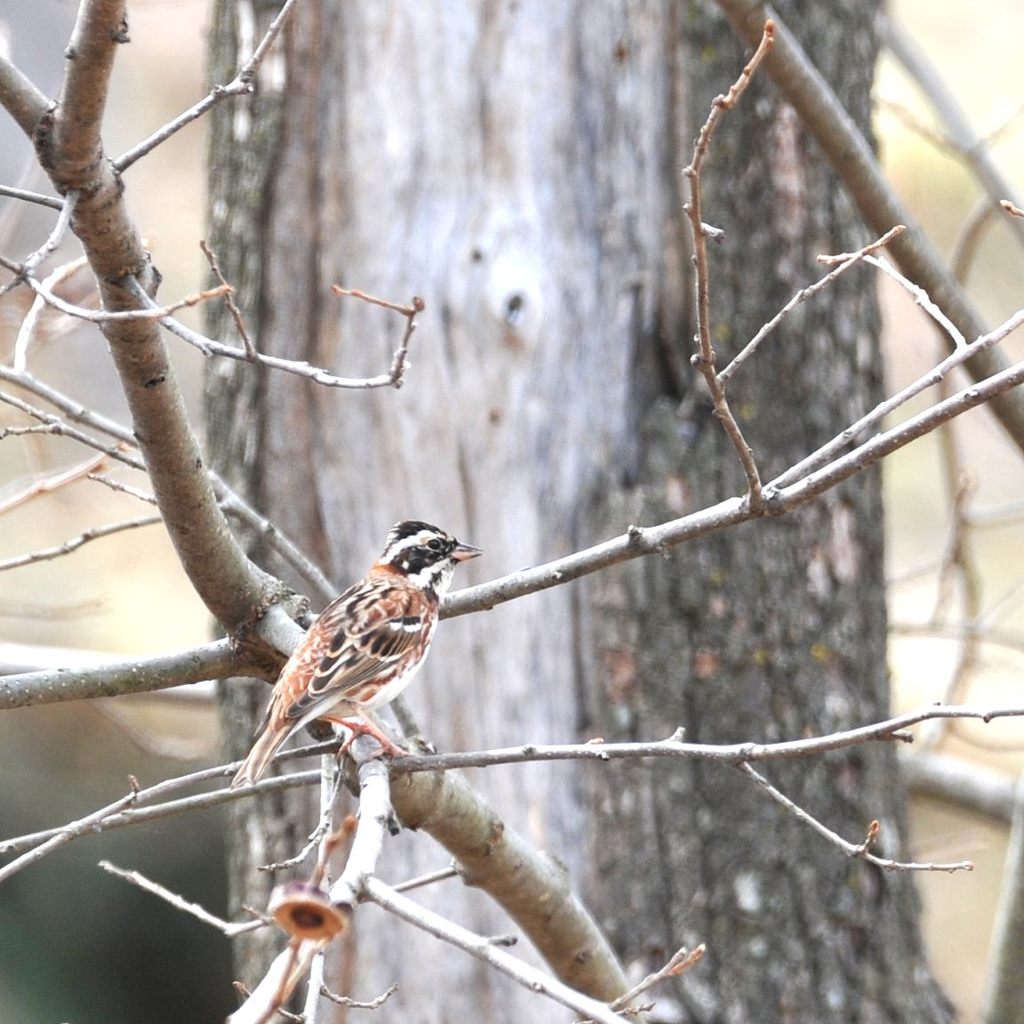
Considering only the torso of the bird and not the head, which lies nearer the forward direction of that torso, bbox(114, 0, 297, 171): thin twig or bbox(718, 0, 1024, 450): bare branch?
the bare branch

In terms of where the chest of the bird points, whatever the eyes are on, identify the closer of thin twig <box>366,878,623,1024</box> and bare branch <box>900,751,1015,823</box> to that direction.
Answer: the bare branch

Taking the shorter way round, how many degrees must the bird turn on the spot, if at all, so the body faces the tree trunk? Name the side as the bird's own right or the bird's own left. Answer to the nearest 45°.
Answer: approximately 45° to the bird's own left

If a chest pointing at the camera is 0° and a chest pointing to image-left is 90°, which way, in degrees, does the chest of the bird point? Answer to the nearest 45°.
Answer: approximately 270°

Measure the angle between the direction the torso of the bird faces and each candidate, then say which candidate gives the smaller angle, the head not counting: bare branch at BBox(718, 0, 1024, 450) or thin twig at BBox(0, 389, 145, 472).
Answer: the bare branch

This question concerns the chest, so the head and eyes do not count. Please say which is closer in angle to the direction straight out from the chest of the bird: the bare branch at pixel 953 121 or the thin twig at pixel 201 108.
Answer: the bare branch

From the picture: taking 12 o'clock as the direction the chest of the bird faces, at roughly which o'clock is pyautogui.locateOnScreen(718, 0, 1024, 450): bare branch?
The bare branch is roughly at 12 o'clock from the bird.
